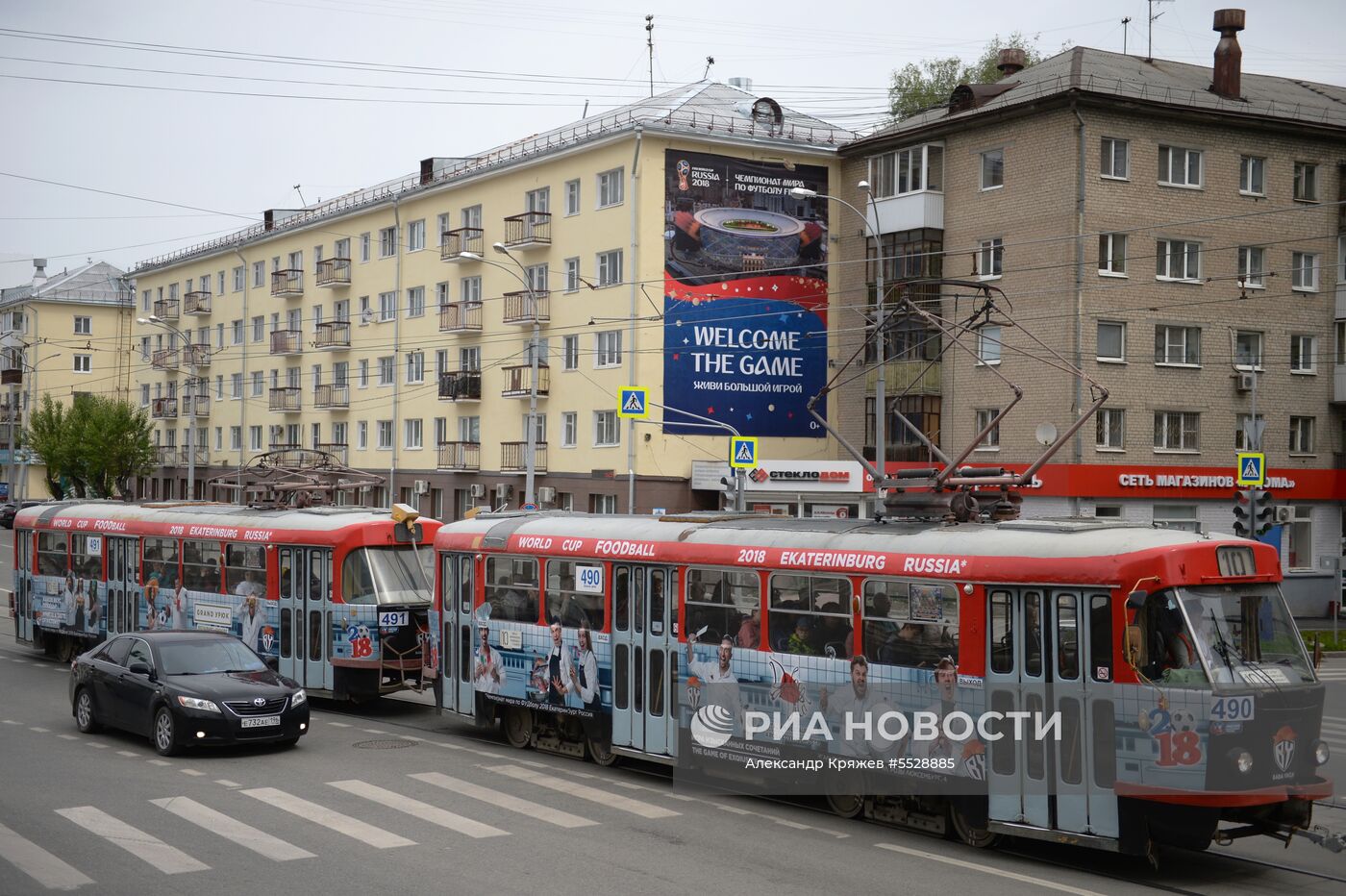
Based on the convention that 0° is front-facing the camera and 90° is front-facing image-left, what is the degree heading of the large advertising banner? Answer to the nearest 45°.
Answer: approximately 315°

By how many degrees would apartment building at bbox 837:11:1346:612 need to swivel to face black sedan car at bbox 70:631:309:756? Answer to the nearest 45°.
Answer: approximately 90° to its right

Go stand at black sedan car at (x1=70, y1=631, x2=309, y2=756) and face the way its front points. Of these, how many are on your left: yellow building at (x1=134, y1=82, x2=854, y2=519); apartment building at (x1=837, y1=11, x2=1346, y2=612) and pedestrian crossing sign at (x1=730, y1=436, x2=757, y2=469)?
3

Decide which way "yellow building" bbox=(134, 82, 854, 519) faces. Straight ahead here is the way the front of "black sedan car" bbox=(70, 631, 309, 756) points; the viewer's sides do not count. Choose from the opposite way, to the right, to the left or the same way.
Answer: to the right

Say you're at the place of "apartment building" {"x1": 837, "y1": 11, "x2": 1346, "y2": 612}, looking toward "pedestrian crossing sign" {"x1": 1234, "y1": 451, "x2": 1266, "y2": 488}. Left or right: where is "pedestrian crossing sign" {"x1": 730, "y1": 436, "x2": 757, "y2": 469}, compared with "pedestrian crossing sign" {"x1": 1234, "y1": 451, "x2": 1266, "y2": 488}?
right

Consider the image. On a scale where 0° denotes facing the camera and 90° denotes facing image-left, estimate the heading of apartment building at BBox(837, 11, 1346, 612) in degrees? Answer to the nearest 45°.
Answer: approximately 315°

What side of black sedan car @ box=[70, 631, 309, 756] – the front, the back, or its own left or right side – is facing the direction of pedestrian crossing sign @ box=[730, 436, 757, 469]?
left
